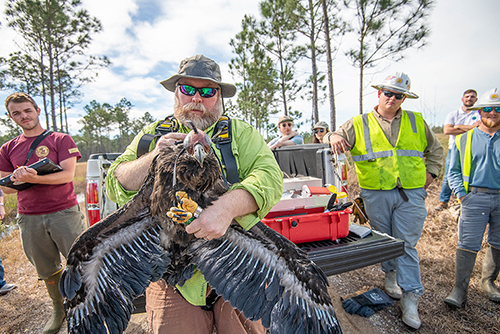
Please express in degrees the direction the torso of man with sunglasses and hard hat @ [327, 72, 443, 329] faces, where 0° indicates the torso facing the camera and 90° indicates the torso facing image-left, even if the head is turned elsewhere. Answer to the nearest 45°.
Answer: approximately 0°

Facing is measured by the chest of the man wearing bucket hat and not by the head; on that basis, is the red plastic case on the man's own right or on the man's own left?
on the man's own left

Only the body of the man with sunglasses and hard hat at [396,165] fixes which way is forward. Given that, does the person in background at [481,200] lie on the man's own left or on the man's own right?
on the man's own left

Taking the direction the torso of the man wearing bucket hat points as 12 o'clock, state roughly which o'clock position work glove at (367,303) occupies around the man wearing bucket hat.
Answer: The work glove is roughly at 8 o'clock from the man wearing bucket hat.

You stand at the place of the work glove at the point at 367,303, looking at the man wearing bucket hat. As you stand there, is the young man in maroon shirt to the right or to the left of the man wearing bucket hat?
right

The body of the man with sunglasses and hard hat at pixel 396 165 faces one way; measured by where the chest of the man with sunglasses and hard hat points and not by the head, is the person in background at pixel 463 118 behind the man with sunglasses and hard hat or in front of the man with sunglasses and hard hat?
behind

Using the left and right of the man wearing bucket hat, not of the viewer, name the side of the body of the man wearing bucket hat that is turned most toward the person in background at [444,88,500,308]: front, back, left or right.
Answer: left

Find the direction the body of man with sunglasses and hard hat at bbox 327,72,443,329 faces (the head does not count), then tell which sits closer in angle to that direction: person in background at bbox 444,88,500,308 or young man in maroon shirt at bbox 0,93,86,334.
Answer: the young man in maroon shirt

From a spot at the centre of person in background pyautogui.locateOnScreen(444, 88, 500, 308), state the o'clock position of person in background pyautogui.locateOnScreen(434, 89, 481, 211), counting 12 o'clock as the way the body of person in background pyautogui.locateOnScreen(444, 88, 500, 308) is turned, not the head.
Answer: person in background pyautogui.locateOnScreen(434, 89, 481, 211) is roughly at 6 o'clock from person in background pyautogui.locateOnScreen(444, 88, 500, 308).

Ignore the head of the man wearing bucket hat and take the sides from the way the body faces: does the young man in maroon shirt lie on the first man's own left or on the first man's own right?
on the first man's own right
